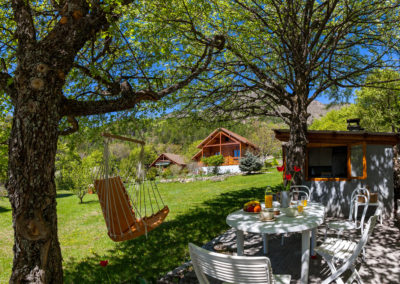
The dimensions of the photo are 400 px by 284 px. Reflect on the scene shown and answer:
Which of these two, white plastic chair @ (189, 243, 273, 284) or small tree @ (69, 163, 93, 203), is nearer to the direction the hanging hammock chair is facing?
the white plastic chair

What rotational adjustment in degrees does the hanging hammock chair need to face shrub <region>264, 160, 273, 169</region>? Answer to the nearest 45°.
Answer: approximately 90° to its left

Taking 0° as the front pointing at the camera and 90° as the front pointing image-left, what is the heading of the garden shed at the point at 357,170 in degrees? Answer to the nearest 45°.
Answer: approximately 0°

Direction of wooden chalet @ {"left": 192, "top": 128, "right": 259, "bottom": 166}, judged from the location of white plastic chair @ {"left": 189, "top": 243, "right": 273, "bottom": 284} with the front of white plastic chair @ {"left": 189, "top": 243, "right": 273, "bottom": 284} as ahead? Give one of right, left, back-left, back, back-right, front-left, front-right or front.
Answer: front-left

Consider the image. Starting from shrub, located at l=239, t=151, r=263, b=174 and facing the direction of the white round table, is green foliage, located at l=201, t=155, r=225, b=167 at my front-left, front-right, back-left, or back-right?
back-right

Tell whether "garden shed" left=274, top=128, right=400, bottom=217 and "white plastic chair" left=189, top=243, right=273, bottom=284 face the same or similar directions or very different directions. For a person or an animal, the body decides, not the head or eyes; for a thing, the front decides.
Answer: very different directions

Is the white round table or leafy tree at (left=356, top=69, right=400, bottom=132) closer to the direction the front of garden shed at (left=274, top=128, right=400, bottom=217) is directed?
the white round table

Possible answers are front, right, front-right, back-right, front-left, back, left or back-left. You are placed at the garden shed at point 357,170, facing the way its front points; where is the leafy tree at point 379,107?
back

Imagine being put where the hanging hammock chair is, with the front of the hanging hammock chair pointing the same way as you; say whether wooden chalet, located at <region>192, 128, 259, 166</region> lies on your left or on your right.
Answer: on your left

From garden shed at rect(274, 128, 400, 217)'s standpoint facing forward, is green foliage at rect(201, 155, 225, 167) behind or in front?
behind

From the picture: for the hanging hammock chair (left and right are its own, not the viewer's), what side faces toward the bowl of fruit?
front

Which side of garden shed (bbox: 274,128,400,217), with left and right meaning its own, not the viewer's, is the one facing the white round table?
front

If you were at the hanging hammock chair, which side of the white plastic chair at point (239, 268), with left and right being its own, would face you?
left

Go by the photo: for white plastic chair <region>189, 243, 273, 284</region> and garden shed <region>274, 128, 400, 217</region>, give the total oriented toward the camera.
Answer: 1

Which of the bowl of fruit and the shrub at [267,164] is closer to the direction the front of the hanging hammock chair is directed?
the bowl of fruit
